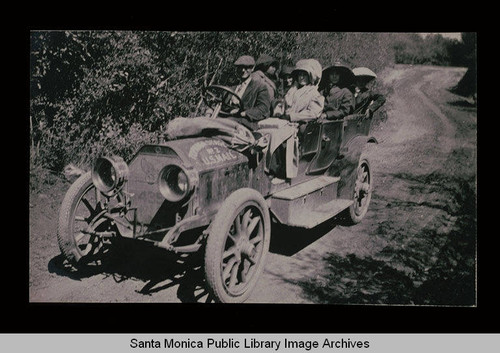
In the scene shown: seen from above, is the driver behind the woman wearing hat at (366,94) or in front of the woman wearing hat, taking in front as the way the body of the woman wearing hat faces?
in front

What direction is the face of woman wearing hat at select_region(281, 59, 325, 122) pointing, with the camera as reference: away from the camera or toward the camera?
toward the camera

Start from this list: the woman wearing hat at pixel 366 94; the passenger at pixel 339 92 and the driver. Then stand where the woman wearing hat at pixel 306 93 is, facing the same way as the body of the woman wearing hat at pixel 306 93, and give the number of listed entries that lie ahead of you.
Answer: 1

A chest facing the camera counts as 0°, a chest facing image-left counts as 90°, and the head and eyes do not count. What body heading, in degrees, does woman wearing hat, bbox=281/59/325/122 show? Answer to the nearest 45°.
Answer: approximately 45°

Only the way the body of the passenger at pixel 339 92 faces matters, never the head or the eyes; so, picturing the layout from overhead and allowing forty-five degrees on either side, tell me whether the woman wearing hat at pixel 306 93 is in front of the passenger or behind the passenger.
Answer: in front

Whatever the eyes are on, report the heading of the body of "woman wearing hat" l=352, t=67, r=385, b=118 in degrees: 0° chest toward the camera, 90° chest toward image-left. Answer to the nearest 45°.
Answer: approximately 45°

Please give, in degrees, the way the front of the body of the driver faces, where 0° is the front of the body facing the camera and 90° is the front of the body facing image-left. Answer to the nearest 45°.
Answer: approximately 45°

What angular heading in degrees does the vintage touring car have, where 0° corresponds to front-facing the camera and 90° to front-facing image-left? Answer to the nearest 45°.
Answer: approximately 45°

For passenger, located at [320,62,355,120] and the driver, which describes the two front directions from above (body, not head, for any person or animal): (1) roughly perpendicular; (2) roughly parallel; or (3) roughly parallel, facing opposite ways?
roughly parallel

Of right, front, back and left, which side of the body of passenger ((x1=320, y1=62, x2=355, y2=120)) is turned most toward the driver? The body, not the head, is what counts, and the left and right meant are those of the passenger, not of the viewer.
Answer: front

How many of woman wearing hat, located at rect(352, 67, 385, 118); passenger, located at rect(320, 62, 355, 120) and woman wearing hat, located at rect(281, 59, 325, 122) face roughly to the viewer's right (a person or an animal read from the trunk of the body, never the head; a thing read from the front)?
0

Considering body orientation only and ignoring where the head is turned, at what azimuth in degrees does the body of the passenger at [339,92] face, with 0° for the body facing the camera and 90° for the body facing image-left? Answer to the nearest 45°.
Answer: approximately 45°

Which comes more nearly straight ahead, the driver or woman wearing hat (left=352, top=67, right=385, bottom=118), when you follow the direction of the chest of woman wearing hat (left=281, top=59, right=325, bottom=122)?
the driver
